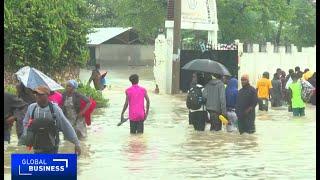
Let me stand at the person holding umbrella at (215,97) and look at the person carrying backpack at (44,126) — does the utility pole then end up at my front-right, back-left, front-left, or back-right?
back-right

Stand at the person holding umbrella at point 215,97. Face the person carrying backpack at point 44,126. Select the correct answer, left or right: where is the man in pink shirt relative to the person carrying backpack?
right

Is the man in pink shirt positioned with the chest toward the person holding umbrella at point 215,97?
no
